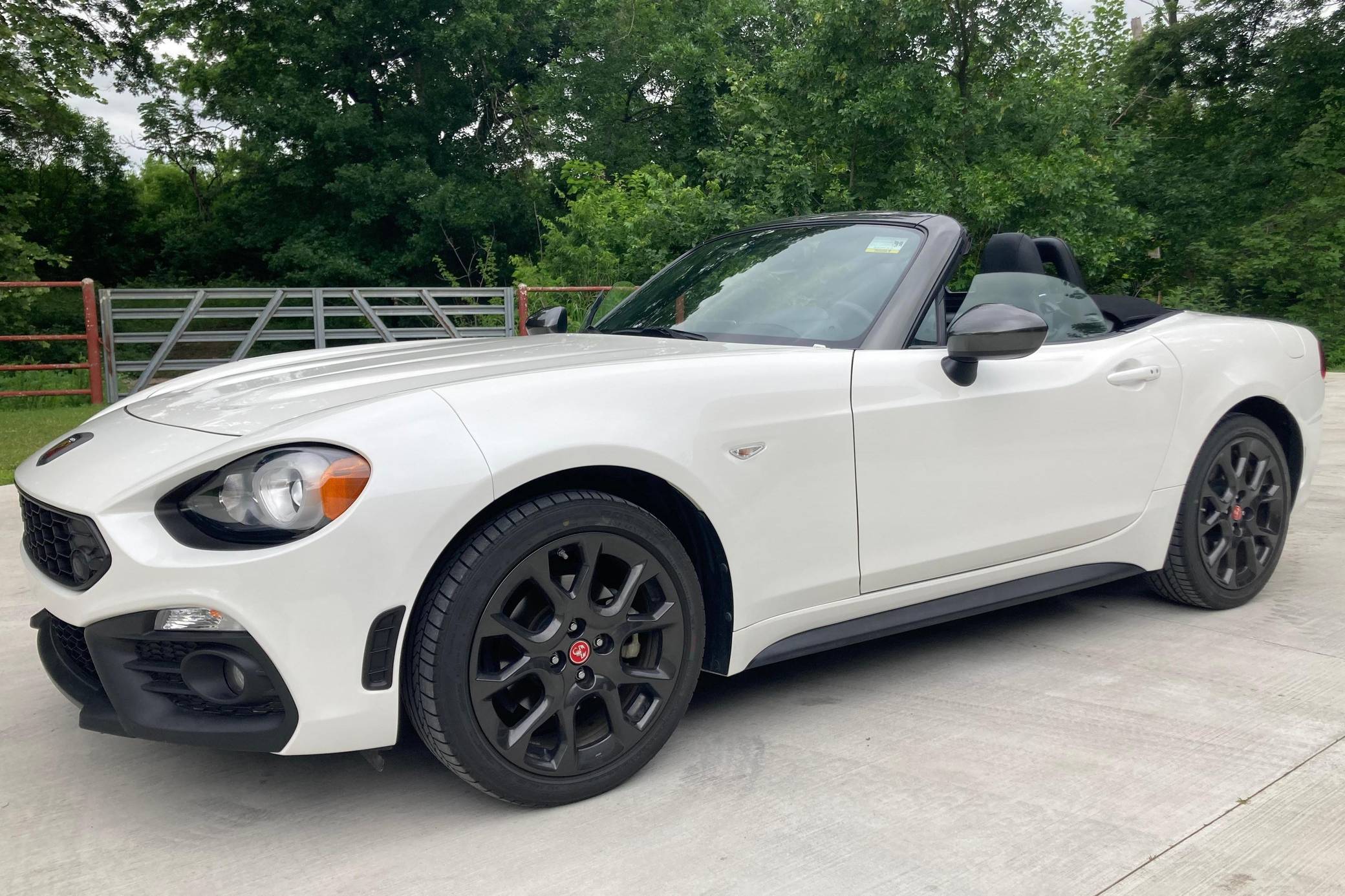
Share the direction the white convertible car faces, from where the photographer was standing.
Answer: facing the viewer and to the left of the viewer

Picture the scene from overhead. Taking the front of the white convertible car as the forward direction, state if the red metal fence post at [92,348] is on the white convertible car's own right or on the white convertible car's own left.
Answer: on the white convertible car's own right

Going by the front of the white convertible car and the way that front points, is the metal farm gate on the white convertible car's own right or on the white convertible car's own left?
on the white convertible car's own right
